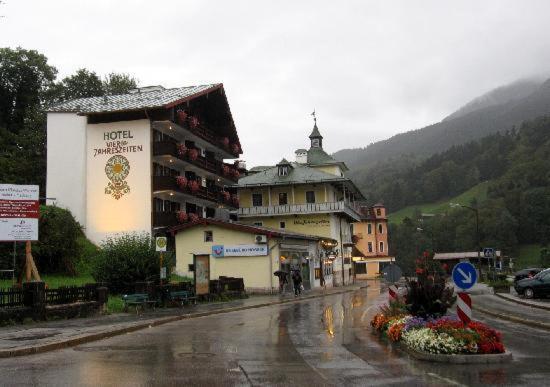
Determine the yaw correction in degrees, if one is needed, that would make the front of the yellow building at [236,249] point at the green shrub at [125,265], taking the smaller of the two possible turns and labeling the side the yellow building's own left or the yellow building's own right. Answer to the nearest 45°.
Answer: approximately 45° to the yellow building's own right

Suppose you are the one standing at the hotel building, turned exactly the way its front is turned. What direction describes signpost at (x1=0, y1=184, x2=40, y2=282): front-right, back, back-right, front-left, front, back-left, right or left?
front-right

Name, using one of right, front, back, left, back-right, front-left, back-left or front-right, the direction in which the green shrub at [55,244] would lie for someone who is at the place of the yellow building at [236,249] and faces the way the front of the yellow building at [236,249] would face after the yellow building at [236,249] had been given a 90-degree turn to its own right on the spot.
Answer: front

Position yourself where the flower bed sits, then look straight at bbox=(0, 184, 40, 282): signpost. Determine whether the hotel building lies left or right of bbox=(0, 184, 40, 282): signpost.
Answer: right

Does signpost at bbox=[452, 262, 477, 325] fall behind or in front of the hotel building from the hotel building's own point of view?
in front

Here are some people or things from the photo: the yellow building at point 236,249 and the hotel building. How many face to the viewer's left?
0

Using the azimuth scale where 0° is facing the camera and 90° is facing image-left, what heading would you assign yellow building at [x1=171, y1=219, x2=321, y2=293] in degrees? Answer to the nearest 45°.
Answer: approximately 315°

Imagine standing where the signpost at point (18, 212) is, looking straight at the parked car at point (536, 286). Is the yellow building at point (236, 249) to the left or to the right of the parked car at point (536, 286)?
left

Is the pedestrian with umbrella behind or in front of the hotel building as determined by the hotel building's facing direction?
in front

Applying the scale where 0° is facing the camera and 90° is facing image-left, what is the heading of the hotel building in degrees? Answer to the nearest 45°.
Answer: approximately 315°

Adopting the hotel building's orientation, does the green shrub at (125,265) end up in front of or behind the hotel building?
in front
